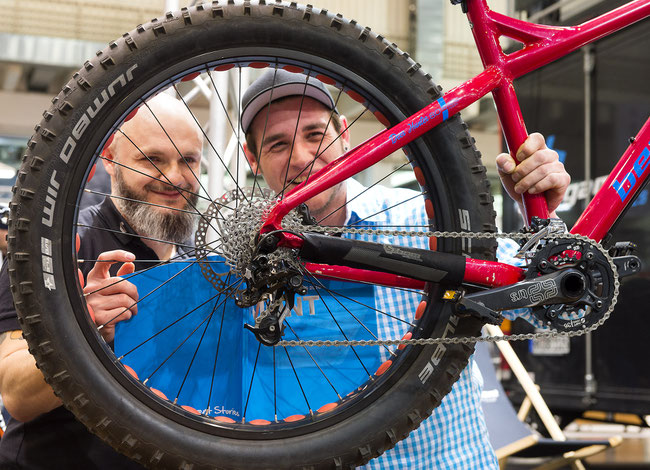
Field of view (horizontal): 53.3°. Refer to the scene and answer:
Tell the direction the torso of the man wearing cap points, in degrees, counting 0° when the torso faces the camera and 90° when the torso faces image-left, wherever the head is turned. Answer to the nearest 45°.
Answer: approximately 0°

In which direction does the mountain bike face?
to the viewer's right
